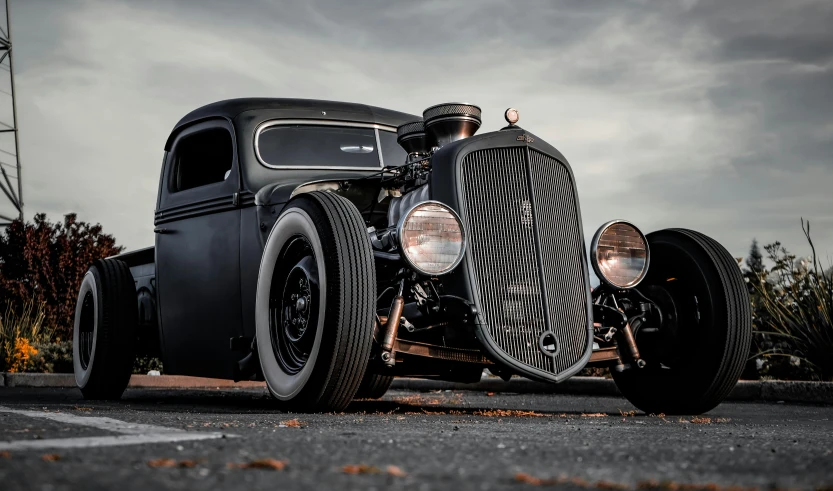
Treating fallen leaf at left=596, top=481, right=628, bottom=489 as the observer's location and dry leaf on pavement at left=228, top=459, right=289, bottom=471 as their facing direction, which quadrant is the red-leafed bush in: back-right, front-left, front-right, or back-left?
front-right

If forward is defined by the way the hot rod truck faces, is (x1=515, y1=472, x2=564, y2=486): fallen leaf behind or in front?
in front

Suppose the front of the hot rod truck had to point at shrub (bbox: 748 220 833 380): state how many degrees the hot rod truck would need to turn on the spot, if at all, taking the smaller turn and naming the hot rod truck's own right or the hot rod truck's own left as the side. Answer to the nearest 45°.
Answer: approximately 90° to the hot rod truck's own left

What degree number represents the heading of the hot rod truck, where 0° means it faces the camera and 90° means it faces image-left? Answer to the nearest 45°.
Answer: approximately 315°

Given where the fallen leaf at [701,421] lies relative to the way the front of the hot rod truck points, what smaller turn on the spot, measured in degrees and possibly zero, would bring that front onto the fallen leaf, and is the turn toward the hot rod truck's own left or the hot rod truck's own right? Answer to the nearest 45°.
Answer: approximately 45° to the hot rod truck's own left

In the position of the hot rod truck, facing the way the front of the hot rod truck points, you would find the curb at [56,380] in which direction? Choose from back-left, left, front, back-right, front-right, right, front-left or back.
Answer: back

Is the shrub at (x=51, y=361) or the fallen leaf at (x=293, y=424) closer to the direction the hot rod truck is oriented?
the fallen leaf

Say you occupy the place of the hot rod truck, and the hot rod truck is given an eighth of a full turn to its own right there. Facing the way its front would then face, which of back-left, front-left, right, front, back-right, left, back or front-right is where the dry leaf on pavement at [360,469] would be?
front

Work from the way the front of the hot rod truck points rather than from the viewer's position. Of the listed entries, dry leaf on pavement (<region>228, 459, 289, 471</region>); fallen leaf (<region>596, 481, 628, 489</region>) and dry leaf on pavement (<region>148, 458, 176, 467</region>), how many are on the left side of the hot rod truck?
0

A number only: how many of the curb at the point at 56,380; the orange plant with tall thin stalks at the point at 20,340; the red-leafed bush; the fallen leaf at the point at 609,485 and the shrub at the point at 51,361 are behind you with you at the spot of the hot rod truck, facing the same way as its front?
4

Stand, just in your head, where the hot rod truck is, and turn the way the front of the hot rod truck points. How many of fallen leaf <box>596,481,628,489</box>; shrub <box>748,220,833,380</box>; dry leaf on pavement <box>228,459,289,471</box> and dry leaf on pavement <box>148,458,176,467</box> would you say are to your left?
1

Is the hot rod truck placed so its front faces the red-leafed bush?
no

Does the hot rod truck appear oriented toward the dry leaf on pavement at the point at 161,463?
no

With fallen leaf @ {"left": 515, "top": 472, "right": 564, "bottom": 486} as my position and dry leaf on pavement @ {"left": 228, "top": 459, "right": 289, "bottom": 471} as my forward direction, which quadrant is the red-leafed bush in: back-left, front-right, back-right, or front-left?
front-right

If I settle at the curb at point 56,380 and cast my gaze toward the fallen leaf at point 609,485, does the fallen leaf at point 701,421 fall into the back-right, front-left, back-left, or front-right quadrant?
front-left

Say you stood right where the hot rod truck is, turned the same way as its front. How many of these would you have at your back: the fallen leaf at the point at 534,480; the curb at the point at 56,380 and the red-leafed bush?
2

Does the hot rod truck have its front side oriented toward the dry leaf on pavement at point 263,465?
no

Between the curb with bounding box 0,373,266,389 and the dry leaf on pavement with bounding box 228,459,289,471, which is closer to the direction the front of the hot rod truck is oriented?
the dry leaf on pavement
